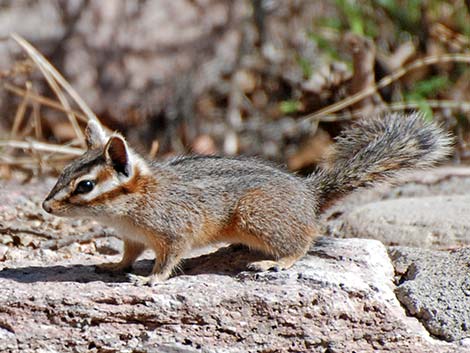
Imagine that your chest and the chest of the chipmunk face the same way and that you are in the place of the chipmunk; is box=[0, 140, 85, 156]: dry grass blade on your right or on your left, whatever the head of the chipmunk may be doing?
on your right

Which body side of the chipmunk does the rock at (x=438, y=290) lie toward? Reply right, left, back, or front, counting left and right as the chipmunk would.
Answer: back

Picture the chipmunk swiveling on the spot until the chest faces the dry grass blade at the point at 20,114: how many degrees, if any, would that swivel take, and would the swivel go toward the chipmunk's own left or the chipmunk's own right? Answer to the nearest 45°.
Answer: approximately 45° to the chipmunk's own right

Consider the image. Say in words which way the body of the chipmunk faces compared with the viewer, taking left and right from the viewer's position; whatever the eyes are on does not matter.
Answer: facing to the left of the viewer

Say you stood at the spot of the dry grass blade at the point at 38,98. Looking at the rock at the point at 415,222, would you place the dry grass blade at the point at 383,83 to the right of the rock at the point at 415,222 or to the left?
left

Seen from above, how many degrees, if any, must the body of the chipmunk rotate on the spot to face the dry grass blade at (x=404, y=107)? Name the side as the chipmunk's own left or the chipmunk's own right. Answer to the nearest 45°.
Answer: approximately 135° to the chipmunk's own right

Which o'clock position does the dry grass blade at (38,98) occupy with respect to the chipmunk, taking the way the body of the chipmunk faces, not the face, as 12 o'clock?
The dry grass blade is roughly at 2 o'clock from the chipmunk.
